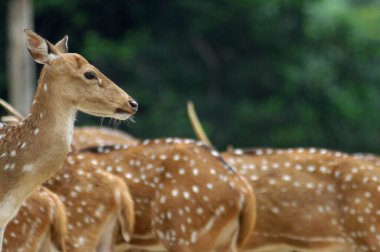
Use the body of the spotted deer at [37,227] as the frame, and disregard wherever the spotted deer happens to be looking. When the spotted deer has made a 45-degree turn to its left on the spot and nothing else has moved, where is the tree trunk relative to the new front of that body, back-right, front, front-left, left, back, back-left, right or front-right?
back-right

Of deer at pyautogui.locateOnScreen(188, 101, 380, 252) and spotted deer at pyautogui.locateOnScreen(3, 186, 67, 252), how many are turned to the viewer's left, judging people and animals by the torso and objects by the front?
2

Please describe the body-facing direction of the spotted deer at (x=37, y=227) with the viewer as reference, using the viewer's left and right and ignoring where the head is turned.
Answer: facing to the left of the viewer

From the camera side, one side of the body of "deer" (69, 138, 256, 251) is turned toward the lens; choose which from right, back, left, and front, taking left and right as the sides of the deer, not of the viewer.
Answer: left

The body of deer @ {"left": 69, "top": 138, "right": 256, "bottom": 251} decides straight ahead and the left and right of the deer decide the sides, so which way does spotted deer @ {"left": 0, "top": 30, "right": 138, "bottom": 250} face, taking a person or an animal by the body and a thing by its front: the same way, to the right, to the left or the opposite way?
the opposite way

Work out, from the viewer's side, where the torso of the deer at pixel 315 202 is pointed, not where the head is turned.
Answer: to the viewer's left

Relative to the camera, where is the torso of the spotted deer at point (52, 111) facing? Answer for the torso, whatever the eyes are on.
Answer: to the viewer's right
